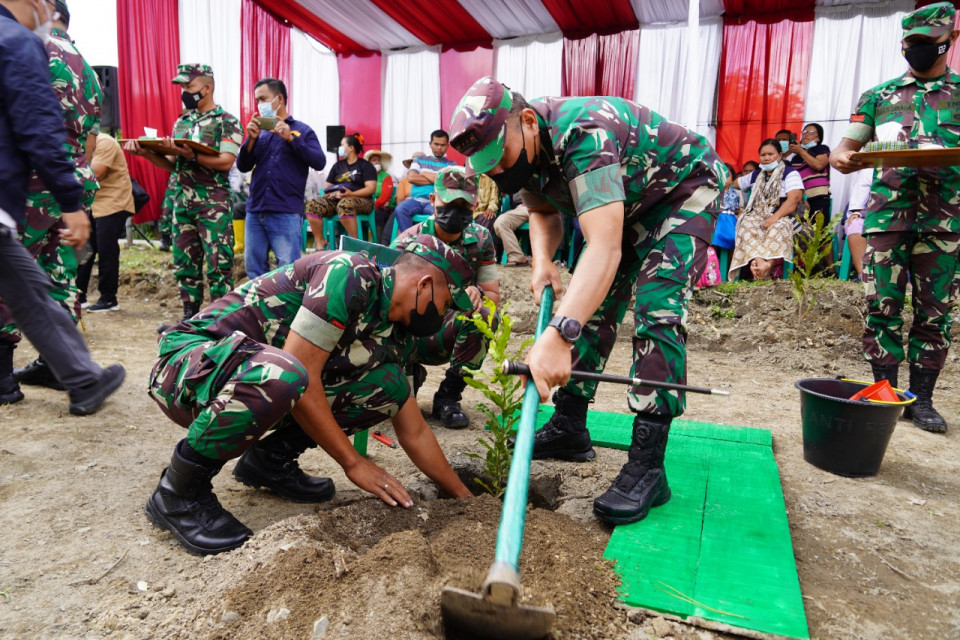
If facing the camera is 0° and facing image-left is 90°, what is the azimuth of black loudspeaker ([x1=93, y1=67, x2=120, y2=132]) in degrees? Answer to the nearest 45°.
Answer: approximately 315°

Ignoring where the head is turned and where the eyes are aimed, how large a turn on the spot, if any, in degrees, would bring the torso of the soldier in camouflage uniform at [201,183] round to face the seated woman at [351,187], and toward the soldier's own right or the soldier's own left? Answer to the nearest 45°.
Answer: approximately 180°

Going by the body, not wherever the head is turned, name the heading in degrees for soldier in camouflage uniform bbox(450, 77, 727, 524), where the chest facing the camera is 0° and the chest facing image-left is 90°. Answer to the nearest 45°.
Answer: approximately 45°

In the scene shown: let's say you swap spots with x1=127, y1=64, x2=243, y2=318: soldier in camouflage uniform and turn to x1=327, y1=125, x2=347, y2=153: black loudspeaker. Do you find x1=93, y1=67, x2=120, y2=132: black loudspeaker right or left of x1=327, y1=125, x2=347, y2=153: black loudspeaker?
left
